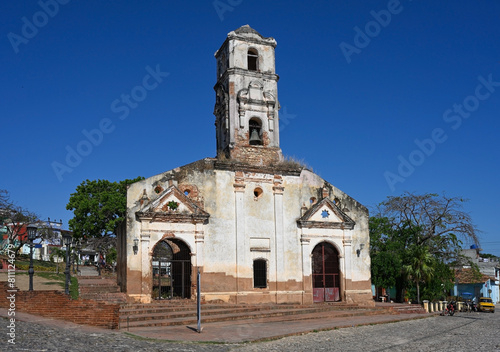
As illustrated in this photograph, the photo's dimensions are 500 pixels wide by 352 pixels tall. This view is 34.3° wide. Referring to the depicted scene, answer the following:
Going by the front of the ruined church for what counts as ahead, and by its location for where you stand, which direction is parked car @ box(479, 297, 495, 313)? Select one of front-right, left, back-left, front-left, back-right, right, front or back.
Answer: back-left

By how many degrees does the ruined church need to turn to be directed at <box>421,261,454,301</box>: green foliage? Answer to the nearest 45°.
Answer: approximately 135° to its left

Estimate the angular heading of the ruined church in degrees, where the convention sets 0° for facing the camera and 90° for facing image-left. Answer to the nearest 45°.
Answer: approximately 0°

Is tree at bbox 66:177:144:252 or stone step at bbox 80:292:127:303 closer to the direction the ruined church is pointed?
the stone step

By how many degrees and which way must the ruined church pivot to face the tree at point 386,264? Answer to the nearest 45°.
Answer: approximately 135° to its left

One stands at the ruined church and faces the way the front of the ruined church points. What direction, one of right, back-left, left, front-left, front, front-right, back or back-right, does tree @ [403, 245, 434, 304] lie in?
back-left

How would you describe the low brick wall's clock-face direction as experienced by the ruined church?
The low brick wall is roughly at 1 o'clock from the ruined church.
